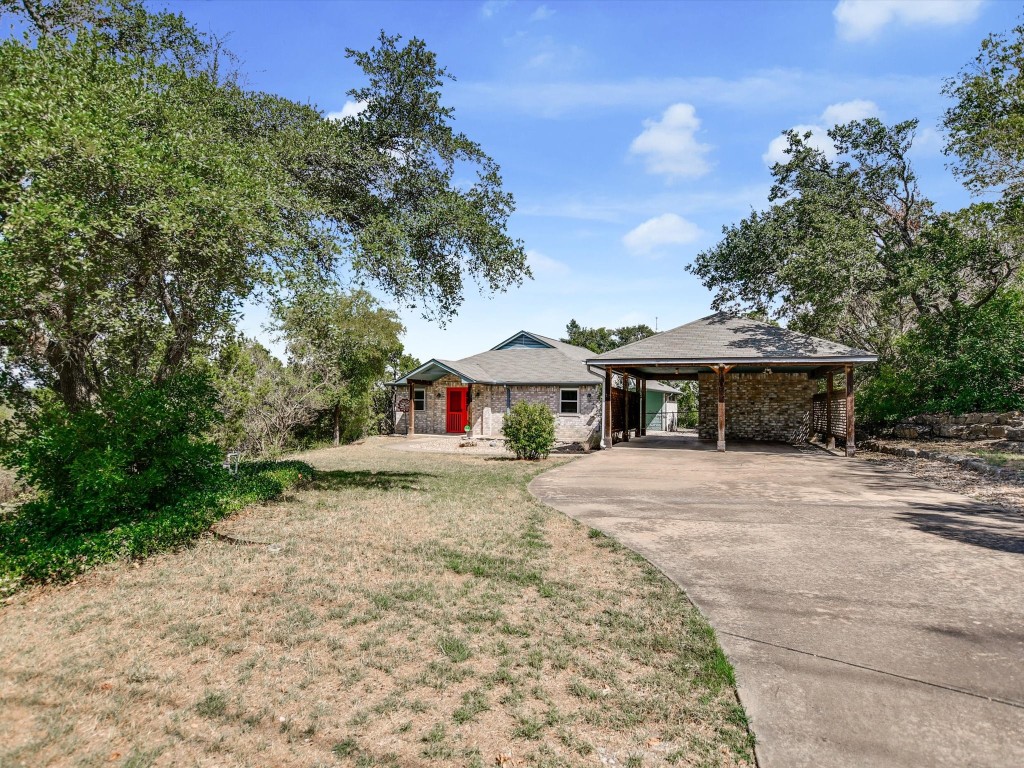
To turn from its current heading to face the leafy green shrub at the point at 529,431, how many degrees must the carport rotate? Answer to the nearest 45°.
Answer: approximately 45° to its right

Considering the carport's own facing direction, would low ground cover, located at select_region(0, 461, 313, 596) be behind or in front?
in front

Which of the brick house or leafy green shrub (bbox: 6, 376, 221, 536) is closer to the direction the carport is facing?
the leafy green shrub

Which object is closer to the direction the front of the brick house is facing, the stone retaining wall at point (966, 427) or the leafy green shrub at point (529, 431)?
the leafy green shrub

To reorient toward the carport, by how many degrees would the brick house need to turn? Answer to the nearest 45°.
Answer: approximately 45° to its left

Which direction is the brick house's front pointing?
toward the camera

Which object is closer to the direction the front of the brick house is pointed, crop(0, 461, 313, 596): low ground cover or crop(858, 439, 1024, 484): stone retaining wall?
the low ground cover

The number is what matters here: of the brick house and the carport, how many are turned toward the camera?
2

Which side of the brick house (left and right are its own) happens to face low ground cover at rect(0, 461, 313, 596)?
front

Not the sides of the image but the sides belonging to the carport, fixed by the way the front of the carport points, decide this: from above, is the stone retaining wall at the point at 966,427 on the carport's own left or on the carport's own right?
on the carport's own left
